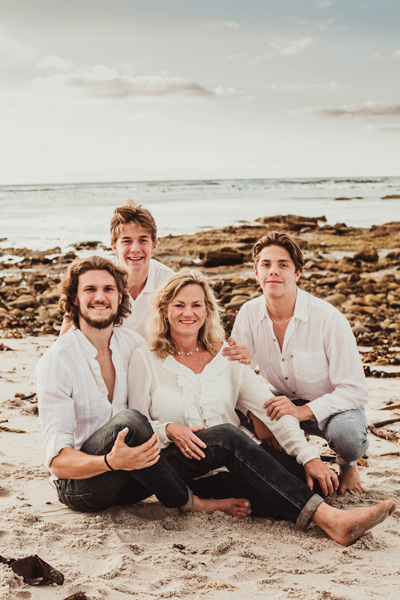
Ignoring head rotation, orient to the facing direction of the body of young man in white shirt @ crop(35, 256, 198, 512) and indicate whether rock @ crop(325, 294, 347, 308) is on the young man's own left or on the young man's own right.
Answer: on the young man's own left

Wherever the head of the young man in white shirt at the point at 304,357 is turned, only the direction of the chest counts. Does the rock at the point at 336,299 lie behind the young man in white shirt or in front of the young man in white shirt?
behind

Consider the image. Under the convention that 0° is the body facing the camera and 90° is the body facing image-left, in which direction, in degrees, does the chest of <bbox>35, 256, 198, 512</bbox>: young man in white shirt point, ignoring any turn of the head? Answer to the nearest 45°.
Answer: approximately 315°

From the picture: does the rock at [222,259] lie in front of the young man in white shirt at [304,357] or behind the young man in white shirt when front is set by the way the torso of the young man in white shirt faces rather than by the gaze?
behind

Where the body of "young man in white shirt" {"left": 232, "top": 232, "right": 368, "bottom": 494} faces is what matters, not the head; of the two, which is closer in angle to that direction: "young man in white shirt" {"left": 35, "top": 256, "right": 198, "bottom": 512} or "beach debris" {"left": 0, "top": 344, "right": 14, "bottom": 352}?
the young man in white shirt

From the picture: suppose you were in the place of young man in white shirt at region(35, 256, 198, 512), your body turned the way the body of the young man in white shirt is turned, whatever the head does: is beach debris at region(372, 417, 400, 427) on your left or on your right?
on your left

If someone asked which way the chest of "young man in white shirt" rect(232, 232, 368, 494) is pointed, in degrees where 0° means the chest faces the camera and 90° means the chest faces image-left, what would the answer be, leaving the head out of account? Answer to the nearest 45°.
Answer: approximately 0°
